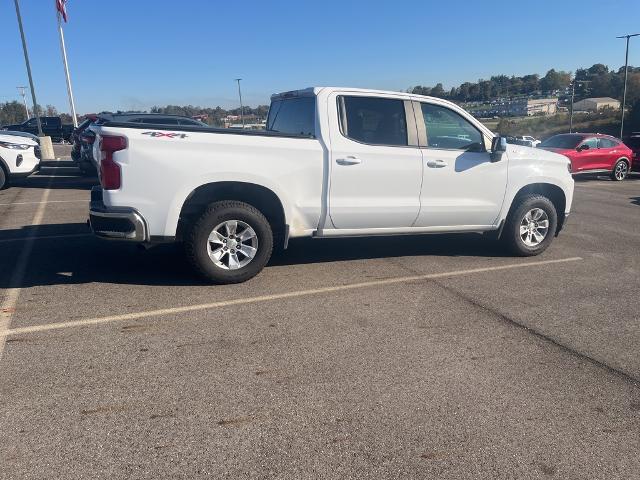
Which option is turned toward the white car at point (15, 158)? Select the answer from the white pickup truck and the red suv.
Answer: the red suv

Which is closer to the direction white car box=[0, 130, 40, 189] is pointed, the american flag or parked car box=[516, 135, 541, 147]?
the parked car

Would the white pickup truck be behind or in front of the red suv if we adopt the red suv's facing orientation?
in front

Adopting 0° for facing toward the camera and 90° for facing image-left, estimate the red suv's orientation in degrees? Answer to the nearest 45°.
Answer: approximately 45°

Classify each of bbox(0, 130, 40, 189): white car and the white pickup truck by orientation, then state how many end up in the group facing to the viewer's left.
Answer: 0

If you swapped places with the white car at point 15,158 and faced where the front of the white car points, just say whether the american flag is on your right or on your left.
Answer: on your left

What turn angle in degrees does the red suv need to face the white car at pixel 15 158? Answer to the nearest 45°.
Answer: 0° — it already faces it

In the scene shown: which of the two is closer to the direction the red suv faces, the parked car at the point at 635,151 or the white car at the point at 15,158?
the white car

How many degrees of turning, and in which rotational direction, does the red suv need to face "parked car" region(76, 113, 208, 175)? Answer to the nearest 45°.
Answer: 0° — it already faces it

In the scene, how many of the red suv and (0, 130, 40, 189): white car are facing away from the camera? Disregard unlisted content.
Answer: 0

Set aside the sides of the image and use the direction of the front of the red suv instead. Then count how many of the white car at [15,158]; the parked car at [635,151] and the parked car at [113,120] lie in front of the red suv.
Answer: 2

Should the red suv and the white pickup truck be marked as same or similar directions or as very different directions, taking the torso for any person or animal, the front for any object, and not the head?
very different directions

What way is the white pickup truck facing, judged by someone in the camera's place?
facing away from the viewer and to the right of the viewer
